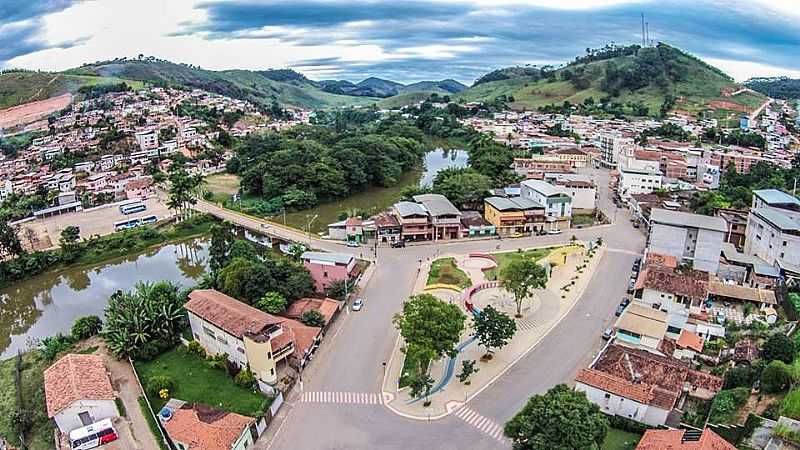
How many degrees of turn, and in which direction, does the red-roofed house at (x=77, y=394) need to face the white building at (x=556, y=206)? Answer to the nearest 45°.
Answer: approximately 90° to its left

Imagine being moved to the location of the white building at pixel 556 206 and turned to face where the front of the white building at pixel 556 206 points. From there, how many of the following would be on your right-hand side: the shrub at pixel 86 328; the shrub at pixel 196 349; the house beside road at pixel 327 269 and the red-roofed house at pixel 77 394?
4

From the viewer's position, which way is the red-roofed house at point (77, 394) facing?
facing the viewer

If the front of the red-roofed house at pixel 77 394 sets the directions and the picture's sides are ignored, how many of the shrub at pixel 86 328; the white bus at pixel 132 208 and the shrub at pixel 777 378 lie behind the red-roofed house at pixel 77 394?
2

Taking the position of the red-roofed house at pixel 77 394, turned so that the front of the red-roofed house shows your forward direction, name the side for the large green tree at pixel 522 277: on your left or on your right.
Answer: on your left

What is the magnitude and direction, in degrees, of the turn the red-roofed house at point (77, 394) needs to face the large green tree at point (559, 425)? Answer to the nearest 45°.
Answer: approximately 45° to its left

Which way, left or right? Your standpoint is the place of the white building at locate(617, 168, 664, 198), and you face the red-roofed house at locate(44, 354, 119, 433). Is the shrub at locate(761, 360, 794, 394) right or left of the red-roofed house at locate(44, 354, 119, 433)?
left

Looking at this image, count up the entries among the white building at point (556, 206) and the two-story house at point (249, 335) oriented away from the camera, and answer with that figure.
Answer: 0

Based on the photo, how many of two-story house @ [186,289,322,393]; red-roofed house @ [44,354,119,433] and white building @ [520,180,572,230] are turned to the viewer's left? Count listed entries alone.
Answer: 0

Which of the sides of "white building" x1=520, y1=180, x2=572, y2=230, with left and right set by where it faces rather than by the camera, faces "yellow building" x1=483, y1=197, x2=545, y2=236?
right

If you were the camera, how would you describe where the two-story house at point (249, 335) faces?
facing the viewer and to the right of the viewer

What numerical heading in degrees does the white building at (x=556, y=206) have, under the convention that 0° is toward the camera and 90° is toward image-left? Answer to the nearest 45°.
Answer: approximately 315°

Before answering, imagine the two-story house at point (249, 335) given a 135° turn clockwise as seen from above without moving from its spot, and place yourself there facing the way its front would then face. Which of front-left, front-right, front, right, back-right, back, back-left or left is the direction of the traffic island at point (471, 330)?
back

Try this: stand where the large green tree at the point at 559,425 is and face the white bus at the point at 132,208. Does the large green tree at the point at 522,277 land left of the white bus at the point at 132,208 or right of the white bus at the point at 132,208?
right

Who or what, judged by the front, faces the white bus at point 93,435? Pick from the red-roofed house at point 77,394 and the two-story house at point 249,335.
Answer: the red-roofed house
